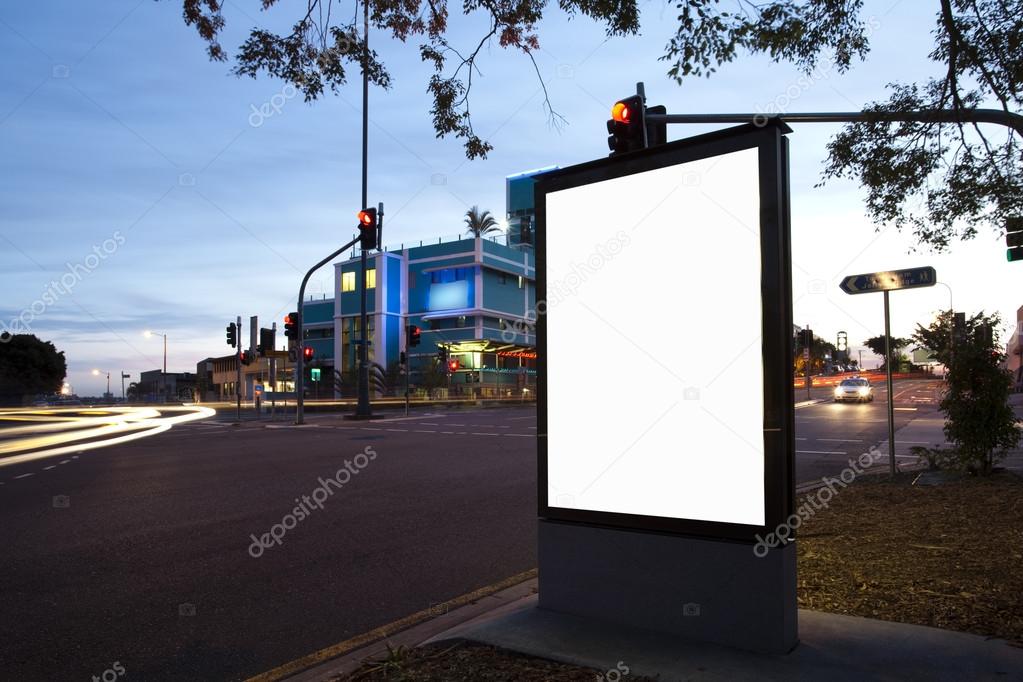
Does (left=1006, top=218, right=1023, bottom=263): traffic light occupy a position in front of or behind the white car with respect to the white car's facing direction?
in front

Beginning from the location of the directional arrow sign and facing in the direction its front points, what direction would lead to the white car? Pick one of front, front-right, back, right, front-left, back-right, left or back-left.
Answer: back

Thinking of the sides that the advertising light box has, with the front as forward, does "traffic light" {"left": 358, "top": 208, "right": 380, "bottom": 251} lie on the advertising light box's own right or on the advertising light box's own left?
on the advertising light box's own right

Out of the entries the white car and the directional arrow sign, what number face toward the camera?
2

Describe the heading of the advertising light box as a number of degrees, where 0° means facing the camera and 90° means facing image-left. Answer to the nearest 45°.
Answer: approximately 45°

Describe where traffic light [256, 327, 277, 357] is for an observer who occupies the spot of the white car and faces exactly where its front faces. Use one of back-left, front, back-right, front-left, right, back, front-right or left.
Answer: front-right

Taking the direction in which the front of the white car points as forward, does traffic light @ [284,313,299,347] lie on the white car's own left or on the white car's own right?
on the white car's own right

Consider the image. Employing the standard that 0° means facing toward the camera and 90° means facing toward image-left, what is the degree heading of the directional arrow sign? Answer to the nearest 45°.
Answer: approximately 0°

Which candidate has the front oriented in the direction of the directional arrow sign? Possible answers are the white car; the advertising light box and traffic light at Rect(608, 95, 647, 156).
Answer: the white car

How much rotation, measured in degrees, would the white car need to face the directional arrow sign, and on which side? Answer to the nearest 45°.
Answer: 0° — it already faces it

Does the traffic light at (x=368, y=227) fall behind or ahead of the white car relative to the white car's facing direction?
ahead

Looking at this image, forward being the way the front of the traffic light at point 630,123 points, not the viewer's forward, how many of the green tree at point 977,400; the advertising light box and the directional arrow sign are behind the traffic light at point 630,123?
2

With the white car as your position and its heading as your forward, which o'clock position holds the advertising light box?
The advertising light box is roughly at 12 o'clock from the white car.
